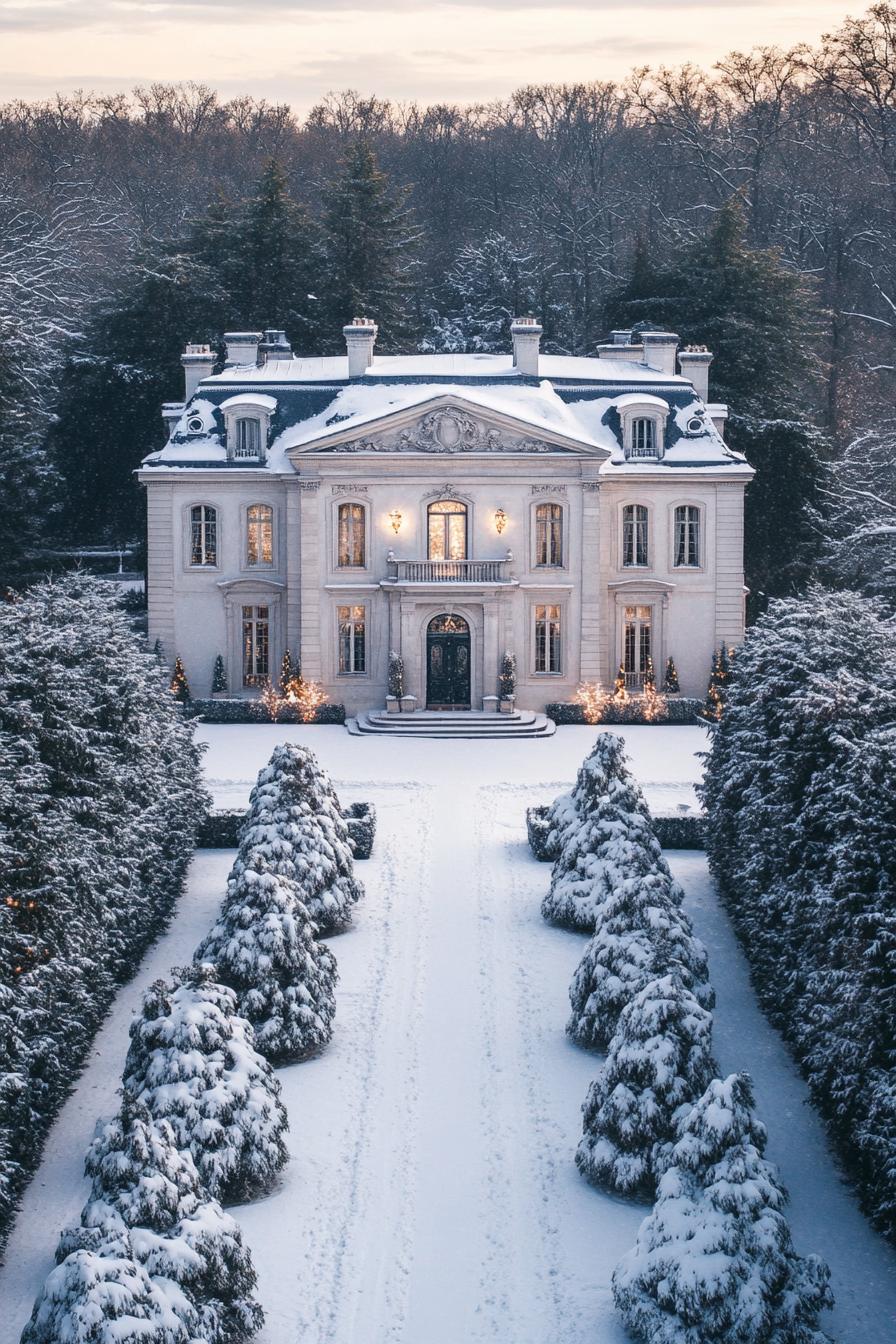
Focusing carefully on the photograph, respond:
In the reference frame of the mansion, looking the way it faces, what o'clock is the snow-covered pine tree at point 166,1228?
The snow-covered pine tree is roughly at 12 o'clock from the mansion.

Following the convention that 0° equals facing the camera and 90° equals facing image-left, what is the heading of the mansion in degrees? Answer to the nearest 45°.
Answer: approximately 0°

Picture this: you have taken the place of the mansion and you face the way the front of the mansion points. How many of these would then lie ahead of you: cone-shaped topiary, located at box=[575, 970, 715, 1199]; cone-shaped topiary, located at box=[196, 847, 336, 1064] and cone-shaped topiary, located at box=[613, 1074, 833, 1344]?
3

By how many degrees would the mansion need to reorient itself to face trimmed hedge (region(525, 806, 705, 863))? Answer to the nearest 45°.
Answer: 0° — it already faces it

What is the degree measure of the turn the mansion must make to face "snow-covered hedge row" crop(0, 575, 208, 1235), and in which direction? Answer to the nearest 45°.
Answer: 0° — it already faces it

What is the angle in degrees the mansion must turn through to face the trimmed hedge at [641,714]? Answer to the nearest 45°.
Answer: approximately 90° to its left

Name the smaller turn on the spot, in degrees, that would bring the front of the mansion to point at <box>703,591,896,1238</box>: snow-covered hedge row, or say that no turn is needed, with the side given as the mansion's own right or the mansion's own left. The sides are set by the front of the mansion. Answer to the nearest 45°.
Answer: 0° — it already faces it

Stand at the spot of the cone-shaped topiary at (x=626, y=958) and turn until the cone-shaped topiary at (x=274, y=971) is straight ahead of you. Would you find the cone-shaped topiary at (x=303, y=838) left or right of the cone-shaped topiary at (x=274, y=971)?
right

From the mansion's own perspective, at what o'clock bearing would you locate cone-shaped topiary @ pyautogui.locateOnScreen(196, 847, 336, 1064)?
The cone-shaped topiary is roughly at 12 o'clock from the mansion.
